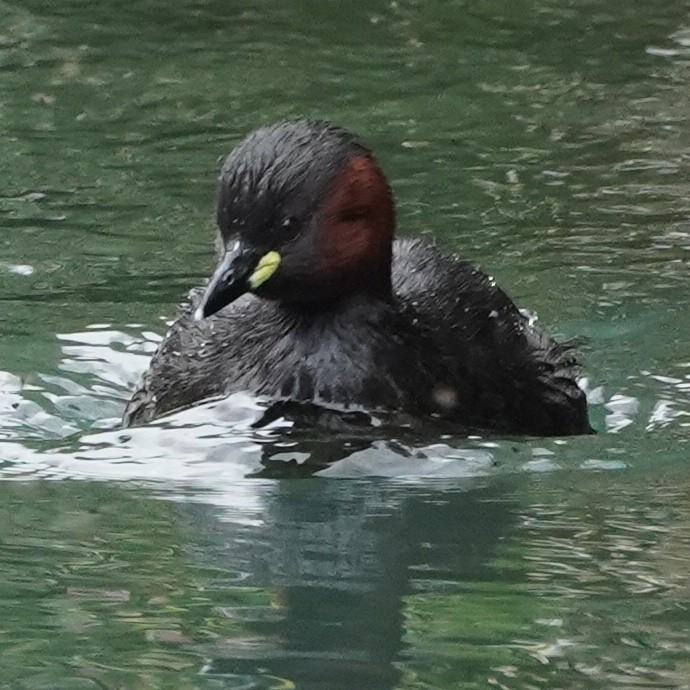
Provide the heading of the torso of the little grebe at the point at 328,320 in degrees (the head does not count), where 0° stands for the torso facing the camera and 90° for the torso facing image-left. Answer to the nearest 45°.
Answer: approximately 45°
